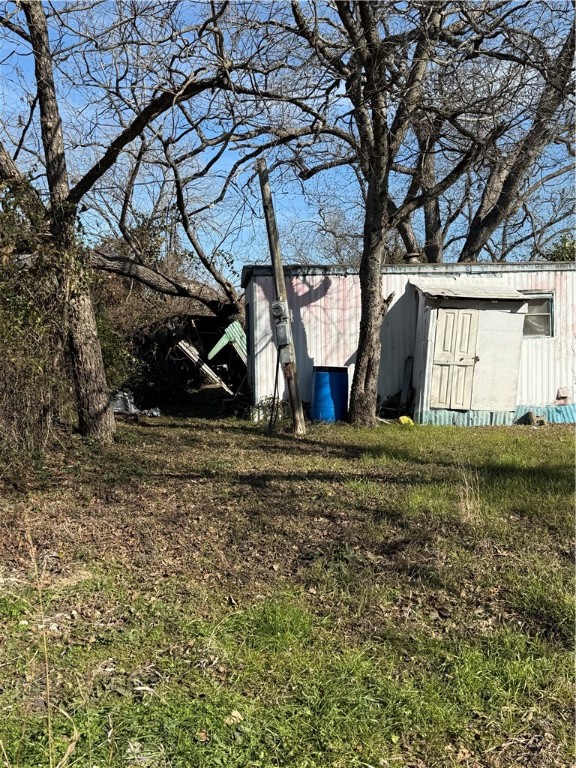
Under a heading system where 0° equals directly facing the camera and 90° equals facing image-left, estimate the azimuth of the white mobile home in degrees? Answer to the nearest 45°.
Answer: approximately 0°

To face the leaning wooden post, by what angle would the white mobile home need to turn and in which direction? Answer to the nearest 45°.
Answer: approximately 45° to its right
